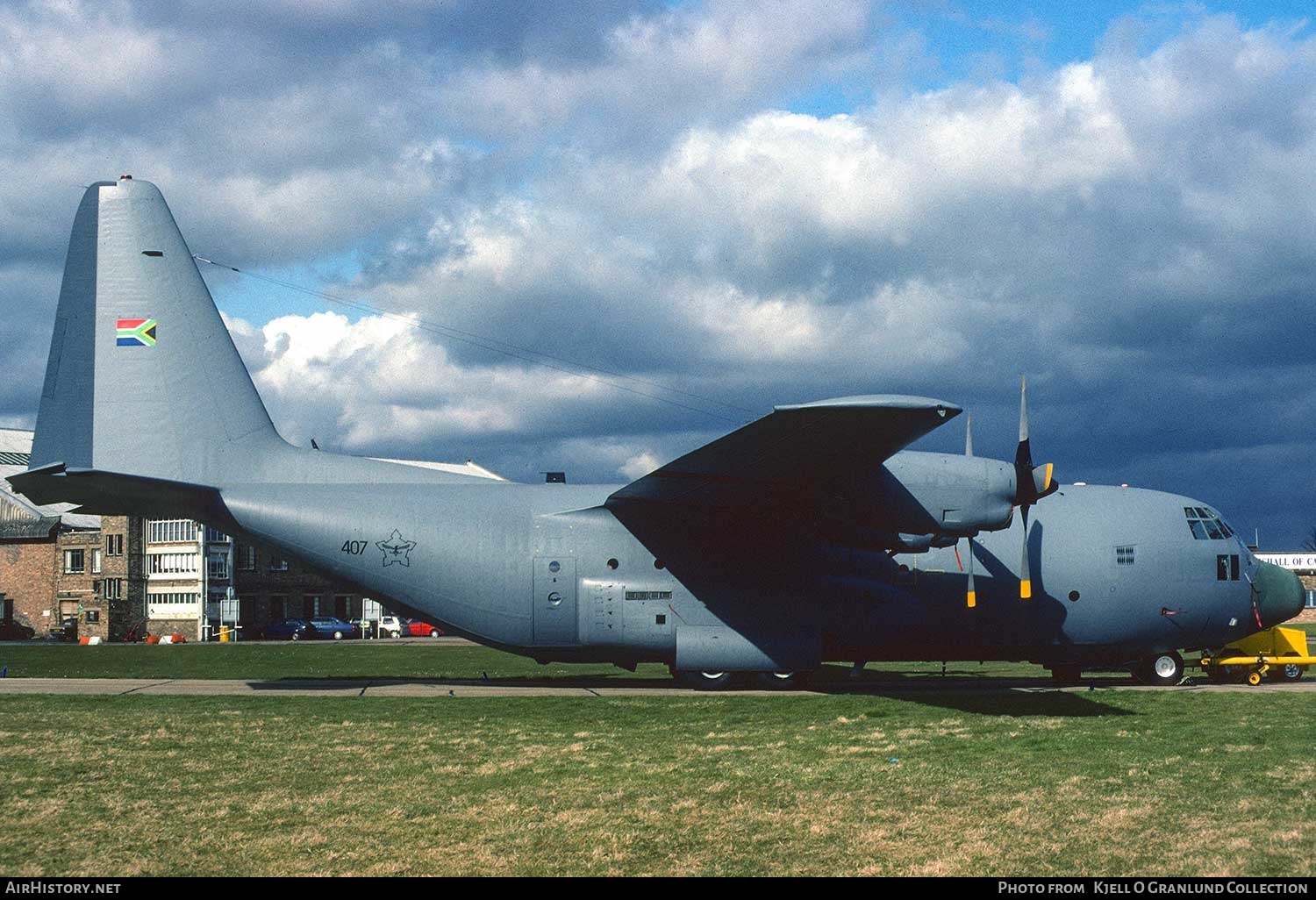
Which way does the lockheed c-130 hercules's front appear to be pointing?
to the viewer's right

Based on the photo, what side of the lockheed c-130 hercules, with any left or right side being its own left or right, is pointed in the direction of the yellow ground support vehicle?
front
